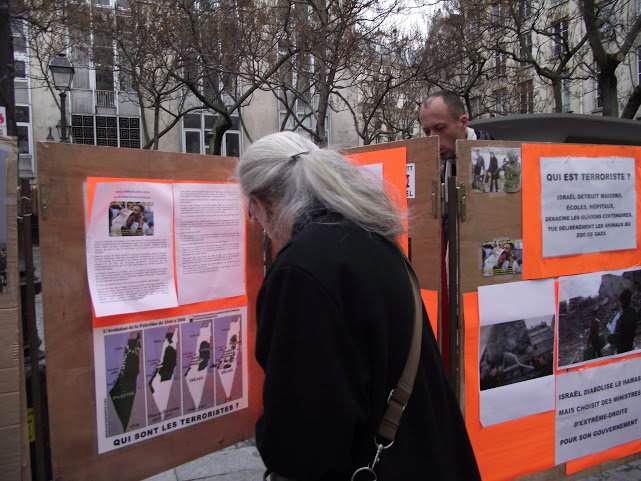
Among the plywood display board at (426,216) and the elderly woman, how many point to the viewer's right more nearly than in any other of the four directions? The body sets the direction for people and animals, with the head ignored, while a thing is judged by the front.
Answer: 0

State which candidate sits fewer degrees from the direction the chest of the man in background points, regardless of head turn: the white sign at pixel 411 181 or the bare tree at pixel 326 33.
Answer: the white sign

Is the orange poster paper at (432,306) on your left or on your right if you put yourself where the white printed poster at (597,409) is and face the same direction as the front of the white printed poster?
on your right

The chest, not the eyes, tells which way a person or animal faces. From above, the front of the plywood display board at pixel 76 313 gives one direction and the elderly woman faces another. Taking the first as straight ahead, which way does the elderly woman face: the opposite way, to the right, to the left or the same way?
the opposite way

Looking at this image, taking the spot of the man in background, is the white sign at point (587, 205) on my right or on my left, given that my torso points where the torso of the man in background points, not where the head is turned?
on my left

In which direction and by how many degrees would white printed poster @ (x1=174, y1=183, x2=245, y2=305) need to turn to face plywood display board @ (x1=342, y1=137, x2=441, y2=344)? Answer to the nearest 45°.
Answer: approximately 45° to its left

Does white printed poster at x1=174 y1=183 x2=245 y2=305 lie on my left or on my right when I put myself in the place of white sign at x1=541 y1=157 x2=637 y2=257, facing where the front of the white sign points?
on my right

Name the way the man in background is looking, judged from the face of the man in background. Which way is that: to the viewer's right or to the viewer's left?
to the viewer's left

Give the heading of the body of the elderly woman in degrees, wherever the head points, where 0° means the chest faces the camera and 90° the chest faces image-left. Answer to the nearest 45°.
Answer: approximately 135°

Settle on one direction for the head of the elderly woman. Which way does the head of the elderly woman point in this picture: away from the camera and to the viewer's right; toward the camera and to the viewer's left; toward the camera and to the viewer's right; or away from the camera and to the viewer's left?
away from the camera and to the viewer's left

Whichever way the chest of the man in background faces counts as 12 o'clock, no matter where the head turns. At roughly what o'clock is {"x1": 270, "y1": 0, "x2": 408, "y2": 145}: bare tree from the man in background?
The bare tree is roughly at 4 o'clock from the man in background.
